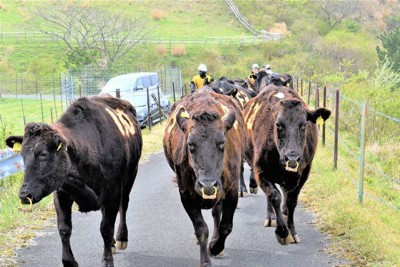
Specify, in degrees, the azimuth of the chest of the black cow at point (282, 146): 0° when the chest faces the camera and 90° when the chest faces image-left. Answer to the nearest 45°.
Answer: approximately 0°

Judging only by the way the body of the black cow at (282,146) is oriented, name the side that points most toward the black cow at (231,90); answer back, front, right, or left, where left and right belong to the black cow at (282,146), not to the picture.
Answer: back

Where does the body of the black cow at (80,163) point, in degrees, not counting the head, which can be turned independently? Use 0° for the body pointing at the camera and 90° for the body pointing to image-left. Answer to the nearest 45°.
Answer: approximately 45°

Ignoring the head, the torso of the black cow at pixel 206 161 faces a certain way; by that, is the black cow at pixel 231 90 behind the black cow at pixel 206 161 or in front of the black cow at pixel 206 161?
behind

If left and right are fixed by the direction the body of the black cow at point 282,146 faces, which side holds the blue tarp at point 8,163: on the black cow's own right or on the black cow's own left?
on the black cow's own right

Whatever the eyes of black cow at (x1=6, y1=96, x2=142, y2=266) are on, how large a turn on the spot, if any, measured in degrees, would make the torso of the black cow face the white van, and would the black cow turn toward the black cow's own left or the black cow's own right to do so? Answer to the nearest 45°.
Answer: approximately 135° to the black cow's own right

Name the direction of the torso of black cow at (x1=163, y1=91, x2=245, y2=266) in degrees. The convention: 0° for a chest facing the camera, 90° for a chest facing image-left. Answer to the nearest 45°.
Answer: approximately 0°

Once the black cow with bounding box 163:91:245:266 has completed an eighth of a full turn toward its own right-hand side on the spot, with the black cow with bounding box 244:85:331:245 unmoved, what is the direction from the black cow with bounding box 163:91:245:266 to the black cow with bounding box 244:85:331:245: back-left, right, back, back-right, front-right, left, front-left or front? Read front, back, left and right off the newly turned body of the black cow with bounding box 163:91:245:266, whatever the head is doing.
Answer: back

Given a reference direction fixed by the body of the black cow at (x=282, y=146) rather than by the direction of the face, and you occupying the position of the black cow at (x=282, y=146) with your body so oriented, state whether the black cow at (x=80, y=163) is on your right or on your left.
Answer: on your right

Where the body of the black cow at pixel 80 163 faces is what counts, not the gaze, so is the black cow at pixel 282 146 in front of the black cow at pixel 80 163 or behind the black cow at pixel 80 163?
behind

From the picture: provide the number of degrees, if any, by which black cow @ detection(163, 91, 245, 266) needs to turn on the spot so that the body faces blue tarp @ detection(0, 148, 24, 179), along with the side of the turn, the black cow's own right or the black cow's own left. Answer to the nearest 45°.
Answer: approximately 135° to the black cow's own right

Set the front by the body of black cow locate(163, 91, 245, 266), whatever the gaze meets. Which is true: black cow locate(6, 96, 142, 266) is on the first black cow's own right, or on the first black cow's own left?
on the first black cow's own right
